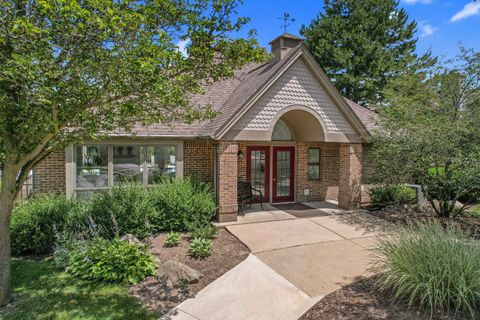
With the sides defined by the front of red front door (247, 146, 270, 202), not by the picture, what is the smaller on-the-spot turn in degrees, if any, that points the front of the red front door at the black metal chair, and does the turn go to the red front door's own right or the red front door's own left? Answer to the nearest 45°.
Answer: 0° — it already faces it

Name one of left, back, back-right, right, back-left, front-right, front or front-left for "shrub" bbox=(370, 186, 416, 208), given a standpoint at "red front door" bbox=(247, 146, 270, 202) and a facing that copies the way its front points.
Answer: left

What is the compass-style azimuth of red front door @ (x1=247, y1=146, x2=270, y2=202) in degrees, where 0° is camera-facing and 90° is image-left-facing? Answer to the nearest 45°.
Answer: approximately 0°

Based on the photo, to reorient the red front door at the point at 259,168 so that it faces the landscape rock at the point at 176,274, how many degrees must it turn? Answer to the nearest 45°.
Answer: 0° — it already faces it

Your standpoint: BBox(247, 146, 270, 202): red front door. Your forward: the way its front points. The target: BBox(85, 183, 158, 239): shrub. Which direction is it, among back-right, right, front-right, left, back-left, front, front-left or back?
front-right

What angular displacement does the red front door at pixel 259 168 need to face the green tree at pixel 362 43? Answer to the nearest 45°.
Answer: approximately 135° to its left

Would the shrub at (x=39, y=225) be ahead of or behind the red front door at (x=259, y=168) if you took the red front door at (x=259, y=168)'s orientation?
ahead

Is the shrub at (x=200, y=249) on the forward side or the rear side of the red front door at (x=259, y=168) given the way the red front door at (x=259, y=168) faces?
on the forward side

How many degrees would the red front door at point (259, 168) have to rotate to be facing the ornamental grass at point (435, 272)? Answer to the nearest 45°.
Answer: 0° — it already faces it

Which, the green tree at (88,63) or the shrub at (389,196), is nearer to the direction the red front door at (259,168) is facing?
the green tree

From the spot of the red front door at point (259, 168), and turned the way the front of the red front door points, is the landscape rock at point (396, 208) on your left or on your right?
on your left

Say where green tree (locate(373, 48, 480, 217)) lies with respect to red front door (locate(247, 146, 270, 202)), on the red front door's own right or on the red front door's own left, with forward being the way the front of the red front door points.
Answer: on the red front door's own left
